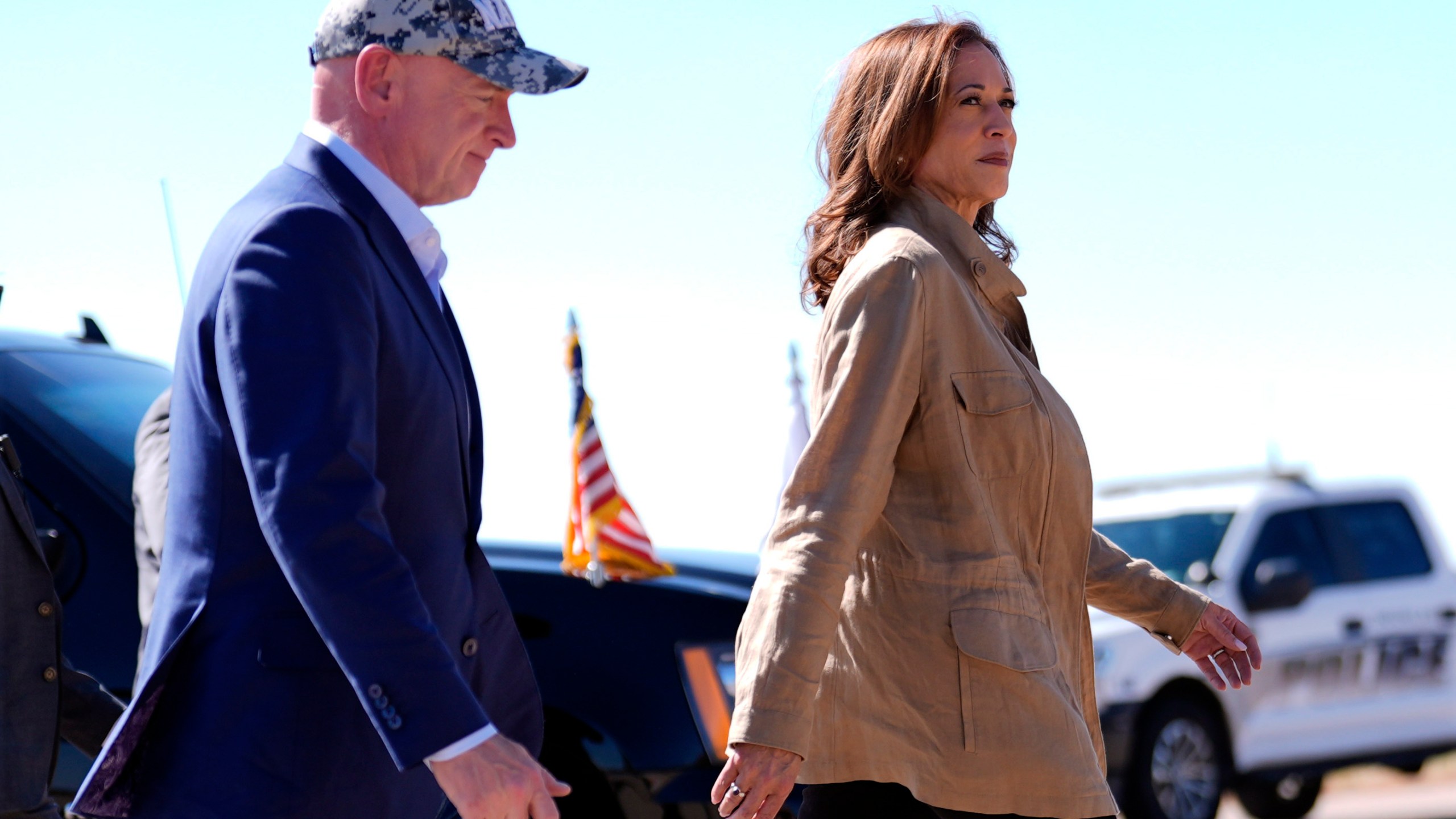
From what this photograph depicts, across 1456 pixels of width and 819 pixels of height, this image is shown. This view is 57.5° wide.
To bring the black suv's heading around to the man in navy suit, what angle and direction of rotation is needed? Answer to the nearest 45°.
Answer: approximately 45° to its right

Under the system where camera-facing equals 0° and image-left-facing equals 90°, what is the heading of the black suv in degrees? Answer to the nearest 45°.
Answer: approximately 315°

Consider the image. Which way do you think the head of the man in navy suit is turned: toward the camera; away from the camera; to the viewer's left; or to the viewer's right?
to the viewer's right

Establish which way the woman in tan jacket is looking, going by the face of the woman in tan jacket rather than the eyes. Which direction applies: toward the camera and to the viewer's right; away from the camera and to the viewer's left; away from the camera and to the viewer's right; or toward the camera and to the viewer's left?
toward the camera and to the viewer's right

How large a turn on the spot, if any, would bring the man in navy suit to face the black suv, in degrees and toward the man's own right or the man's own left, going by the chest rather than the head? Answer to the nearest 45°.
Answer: approximately 90° to the man's own left

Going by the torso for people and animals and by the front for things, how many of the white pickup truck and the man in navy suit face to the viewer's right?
1

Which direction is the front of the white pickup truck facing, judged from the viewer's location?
facing the viewer and to the left of the viewer

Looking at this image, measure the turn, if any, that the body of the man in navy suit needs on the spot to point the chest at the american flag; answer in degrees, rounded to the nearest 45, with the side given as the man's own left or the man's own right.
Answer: approximately 90° to the man's own left

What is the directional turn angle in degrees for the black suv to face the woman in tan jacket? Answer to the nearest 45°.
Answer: approximately 45° to its right

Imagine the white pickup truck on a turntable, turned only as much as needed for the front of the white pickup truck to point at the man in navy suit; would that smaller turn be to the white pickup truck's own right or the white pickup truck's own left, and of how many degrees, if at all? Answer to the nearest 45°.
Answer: approximately 45° to the white pickup truck's own left

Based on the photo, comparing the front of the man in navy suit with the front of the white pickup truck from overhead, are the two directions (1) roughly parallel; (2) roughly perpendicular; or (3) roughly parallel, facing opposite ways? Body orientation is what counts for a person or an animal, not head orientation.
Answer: roughly parallel, facing opposite ways

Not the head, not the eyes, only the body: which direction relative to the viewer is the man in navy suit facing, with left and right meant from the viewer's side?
facing to the right of the viewer

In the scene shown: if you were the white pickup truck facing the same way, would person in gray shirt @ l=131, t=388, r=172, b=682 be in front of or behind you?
in front
